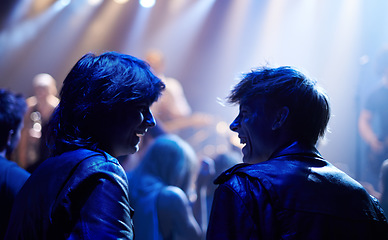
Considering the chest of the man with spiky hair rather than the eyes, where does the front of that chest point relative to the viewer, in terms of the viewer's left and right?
facing away from the viewer and to the left of the viewer

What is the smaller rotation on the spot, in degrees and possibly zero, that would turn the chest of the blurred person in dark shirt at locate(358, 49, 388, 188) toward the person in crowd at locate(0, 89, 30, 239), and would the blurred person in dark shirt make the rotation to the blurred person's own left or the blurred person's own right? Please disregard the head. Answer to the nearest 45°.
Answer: approximately 45° to the blurred person's own right

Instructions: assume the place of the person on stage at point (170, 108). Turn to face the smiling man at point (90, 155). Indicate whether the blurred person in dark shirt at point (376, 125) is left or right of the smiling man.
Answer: left

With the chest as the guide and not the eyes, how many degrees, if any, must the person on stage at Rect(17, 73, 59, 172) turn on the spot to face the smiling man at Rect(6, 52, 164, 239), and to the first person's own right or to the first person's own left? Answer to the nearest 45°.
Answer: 0° — they already face them

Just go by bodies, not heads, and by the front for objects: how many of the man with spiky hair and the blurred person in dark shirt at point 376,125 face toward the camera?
1

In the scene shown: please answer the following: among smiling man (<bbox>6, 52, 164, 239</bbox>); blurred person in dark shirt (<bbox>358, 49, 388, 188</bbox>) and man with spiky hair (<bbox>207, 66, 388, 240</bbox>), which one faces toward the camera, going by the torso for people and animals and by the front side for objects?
the blurred person in dark shirt

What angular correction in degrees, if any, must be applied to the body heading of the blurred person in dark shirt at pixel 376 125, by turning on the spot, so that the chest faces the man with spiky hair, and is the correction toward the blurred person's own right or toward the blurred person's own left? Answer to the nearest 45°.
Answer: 0° — they already face them

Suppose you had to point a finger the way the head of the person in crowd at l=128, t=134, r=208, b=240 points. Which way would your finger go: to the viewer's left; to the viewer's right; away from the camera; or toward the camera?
away from the camera

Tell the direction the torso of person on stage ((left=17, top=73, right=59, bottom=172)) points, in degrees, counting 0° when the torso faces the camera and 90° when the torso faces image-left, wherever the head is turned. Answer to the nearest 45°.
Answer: approximately 0°
